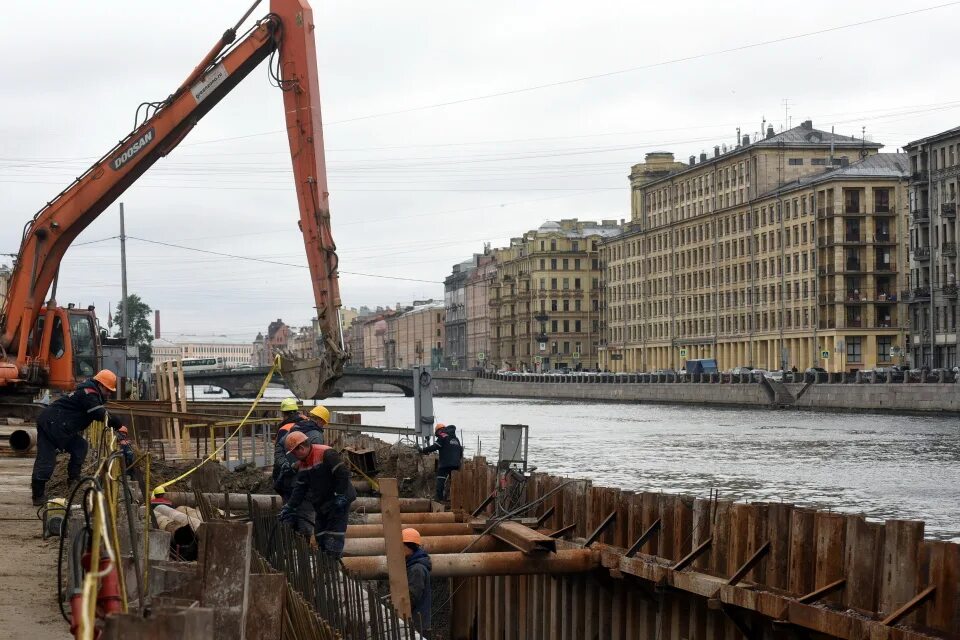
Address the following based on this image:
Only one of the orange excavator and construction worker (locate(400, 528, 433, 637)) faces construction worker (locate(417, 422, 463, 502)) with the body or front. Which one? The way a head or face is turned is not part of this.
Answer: the orange excavator

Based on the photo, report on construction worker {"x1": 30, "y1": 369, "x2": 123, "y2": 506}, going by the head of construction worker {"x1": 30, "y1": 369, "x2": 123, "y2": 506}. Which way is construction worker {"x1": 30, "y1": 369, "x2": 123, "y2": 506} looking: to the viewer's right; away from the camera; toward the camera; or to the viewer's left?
to the viewer's right

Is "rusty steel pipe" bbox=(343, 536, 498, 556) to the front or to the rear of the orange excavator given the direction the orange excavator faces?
to the front

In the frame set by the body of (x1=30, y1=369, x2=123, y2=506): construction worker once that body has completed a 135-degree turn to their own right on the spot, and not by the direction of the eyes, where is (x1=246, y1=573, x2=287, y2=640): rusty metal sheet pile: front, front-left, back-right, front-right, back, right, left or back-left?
front-left

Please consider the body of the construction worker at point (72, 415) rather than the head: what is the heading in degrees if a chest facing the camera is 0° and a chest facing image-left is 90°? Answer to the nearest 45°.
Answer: approximately 270°

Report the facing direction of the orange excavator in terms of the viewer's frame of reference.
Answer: facing the viewer and to the right of the viewer

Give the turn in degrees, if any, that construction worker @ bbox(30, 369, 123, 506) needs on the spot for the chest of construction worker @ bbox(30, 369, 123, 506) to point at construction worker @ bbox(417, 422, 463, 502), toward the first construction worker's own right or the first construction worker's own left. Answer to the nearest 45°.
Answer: approximately 45° to the first construction worker's own left

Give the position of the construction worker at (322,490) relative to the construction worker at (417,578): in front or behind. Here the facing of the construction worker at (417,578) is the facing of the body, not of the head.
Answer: in front

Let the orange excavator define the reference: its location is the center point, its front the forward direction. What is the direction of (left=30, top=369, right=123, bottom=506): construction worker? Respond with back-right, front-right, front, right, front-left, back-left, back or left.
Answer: front-right

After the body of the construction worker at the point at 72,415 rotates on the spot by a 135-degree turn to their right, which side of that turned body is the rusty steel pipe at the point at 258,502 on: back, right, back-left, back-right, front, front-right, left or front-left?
back

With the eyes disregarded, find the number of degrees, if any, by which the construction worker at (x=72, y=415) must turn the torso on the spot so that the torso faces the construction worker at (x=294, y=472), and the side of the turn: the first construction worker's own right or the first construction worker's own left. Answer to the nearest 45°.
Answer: approximately 45° to the first construction worker's own right
